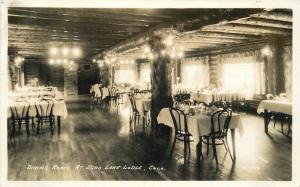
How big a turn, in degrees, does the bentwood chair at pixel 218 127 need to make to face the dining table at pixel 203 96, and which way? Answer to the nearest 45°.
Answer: approximately 45° to its right

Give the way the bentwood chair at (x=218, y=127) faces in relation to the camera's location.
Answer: facing away from the viewer and to the left of the viewer

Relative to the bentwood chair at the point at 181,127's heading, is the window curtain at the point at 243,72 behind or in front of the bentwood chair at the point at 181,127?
in front

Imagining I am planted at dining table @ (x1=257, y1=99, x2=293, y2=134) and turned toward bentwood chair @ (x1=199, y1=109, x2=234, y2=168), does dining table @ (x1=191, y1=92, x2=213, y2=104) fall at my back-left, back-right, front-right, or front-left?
back-right

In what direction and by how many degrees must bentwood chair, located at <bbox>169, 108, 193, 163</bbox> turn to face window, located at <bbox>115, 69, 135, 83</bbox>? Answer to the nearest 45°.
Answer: approximately 45° to its left

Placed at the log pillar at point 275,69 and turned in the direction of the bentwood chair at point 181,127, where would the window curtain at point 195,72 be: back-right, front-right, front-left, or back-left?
back-right

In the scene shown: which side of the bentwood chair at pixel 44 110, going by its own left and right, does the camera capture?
back

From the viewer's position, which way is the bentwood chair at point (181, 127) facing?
facing away from the viewer and to the right of the viewer
